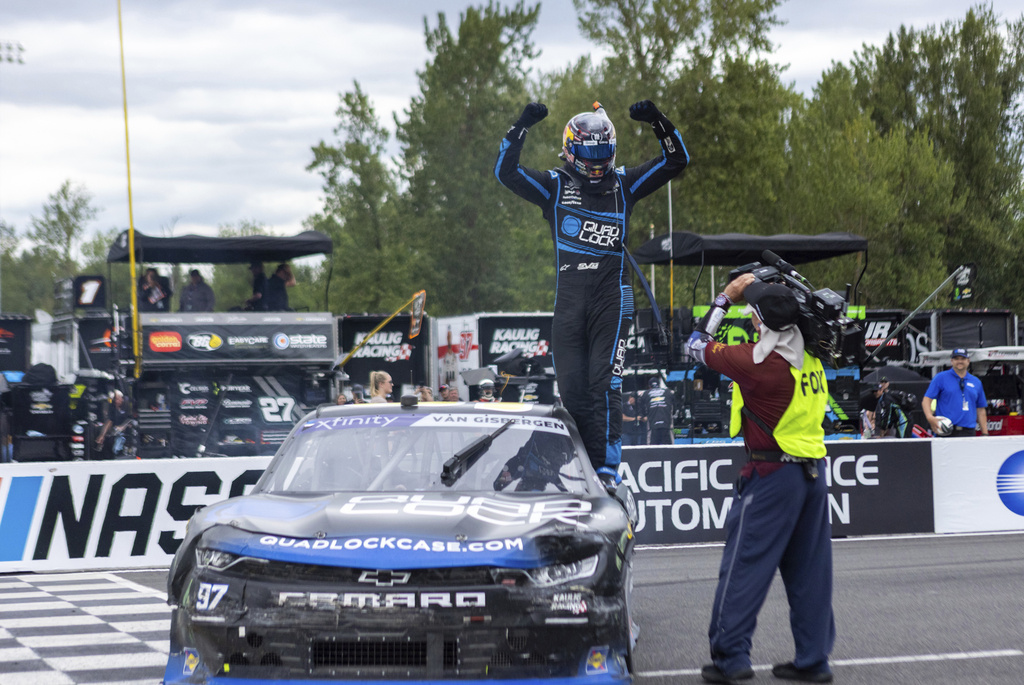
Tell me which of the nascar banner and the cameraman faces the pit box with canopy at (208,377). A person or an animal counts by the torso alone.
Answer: the cameraman

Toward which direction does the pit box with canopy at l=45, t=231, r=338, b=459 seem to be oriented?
toward the camera

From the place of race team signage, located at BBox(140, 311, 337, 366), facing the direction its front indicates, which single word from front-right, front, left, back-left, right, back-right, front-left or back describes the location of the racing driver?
front

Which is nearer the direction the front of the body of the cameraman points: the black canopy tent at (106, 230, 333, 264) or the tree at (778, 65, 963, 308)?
the black canopy tent

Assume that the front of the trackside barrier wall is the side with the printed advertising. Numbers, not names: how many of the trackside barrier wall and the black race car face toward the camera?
2

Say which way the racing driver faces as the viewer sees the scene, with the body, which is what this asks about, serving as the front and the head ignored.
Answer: toward the camera

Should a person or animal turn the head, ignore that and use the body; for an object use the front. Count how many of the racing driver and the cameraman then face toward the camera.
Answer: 1

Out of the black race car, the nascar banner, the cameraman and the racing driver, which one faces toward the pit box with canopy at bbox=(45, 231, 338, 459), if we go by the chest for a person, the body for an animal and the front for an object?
the cameraman

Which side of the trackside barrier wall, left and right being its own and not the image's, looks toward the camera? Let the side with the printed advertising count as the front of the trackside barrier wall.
front

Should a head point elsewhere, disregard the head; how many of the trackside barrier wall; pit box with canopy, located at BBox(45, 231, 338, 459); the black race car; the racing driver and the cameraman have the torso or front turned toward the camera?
4
